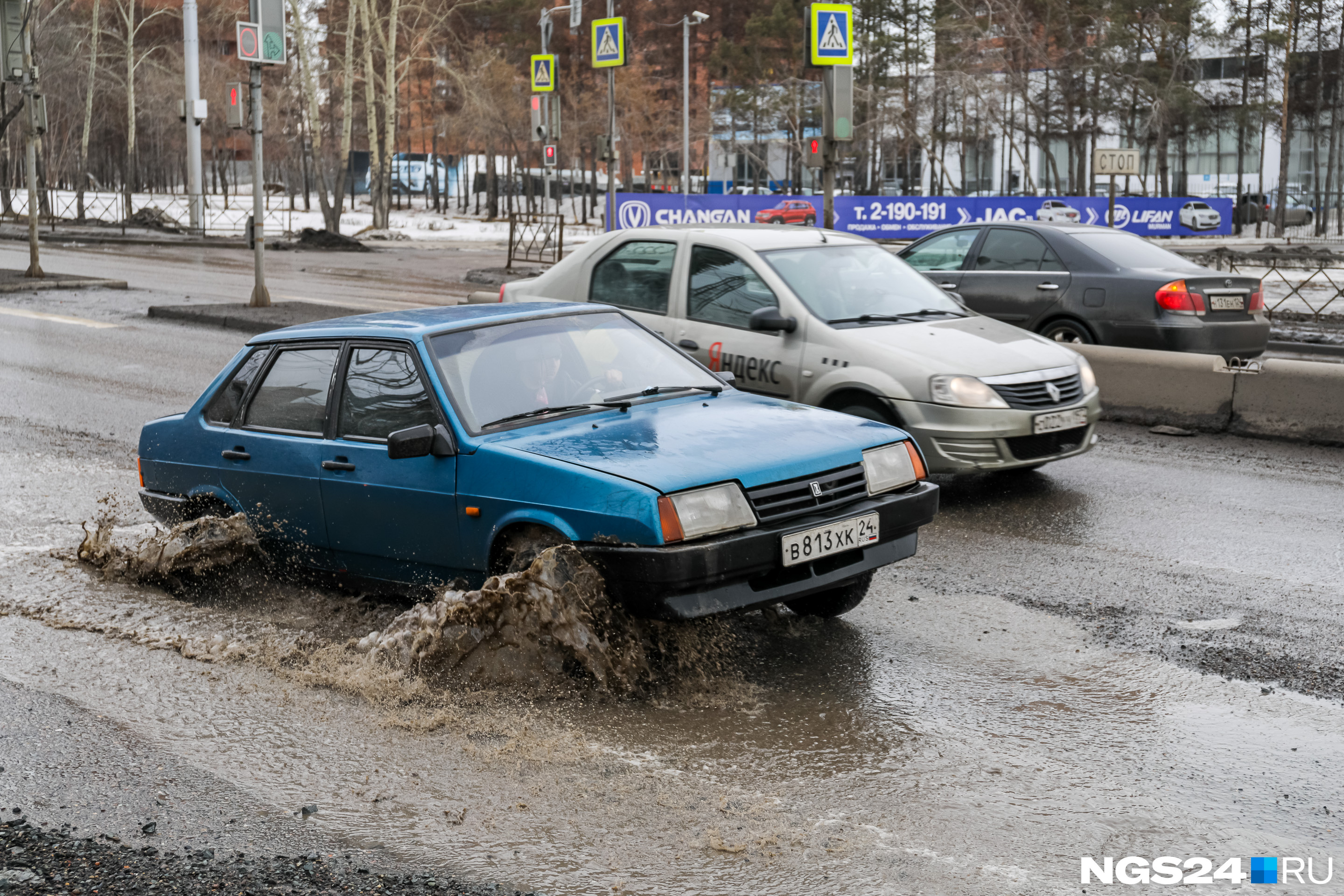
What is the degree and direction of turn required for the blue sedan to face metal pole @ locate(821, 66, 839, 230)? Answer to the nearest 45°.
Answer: approximately 135° to its left

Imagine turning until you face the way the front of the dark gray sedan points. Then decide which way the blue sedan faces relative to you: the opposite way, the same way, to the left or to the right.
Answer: the opposite way

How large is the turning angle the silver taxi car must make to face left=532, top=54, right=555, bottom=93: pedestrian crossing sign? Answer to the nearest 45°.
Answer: approximately 135° to its left

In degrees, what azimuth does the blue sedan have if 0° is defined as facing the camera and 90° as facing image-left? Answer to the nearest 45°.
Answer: approximately 315°

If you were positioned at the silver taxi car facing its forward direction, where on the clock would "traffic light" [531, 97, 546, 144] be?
The traffic light is roughly at 7 o'clock from the silver taxi car.

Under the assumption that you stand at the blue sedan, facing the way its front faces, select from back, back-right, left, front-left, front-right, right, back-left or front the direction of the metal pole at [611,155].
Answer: back-left

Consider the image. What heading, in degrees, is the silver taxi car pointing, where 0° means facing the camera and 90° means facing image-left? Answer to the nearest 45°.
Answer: approximately 315°

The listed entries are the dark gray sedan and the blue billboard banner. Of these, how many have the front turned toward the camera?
1

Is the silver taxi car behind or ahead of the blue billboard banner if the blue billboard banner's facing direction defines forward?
ahead

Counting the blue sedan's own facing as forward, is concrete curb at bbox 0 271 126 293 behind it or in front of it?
behind

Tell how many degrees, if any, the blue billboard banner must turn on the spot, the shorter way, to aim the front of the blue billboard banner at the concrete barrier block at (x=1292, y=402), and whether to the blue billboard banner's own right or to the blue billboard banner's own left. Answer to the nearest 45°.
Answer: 0° — it already faces it
